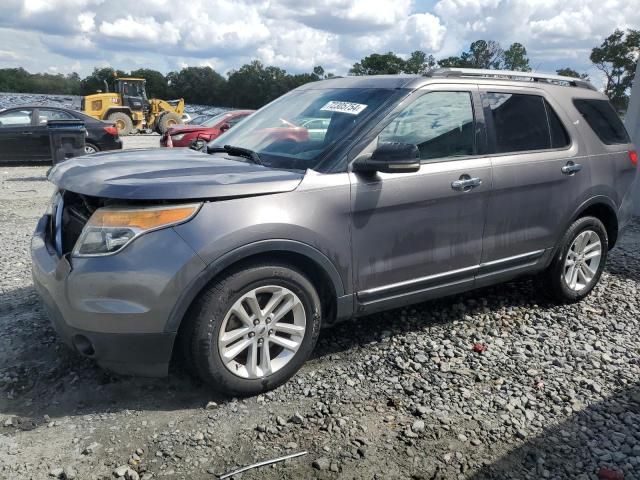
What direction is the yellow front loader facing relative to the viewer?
to the viewer's right

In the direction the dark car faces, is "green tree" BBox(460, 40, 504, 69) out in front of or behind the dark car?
behind

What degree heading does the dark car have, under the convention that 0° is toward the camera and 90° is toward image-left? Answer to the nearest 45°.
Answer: approximately 90°

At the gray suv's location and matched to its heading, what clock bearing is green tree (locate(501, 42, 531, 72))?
The green tree is roughly at 5 o'clock from the gray suv.

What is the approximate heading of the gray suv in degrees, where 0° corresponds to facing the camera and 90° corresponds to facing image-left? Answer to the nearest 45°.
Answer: approximately 45°

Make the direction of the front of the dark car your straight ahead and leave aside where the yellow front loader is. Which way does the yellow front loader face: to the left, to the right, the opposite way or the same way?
the opposite way

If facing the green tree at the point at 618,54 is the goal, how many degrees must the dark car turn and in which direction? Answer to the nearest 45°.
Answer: approximately 180°
